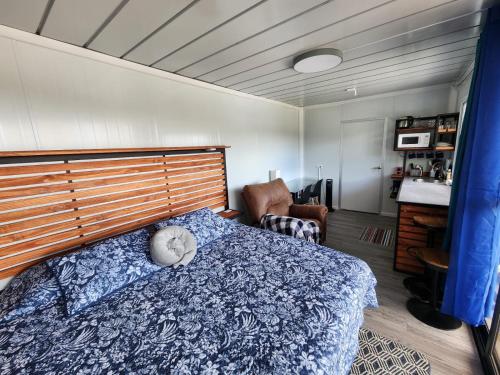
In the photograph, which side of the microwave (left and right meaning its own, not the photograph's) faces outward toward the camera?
front

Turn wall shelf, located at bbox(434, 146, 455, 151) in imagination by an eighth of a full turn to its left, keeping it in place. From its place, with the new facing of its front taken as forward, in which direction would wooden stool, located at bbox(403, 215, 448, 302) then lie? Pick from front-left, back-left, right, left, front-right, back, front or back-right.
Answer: front-right

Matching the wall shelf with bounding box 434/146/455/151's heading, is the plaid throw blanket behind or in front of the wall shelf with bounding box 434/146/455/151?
in front

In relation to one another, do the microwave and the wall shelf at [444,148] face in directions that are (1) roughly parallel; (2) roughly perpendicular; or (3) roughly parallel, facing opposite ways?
roughly parallel

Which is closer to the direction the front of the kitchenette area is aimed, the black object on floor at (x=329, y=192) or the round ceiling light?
the round ceiling light

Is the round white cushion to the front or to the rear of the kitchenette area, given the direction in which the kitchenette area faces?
to the front

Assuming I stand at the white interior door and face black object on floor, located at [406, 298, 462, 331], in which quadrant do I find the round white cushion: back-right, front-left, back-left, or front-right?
front-right

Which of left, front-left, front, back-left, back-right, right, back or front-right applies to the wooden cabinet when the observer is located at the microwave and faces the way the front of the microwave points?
front

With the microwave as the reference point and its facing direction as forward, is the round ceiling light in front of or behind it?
in front

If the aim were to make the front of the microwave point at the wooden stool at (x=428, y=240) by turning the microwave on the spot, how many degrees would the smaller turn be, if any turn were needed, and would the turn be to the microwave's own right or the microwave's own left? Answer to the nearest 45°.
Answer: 0° — it already faces it

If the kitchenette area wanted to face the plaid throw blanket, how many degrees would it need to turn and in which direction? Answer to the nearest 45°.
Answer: approximately 45° to its right

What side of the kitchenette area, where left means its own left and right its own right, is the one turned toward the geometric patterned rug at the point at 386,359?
front

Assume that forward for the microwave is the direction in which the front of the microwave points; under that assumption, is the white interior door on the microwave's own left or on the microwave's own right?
on the microwave's own right
